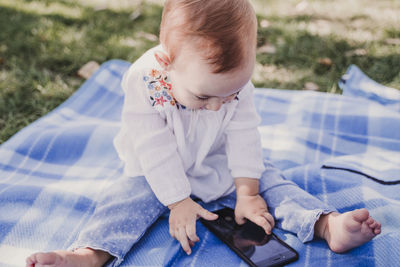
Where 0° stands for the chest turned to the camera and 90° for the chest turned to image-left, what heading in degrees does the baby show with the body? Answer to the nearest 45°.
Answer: approximately 315°

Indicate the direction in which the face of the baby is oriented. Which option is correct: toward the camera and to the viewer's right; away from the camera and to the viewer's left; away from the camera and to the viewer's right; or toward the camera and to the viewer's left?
toward the camera and to the viewer's right
